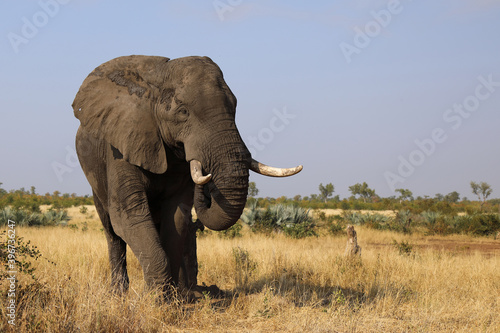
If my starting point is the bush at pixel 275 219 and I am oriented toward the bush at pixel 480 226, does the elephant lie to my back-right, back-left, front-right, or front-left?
back-right

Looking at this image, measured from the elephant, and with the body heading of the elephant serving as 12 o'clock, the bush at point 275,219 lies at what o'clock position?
The bush is roughly at 8 o'clock from the elephant.

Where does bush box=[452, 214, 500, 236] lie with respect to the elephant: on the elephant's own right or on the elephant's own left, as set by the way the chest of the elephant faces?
on the elephant's own left

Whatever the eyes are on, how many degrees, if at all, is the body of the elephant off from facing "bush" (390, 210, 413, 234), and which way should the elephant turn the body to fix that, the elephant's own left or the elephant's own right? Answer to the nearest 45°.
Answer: approximately 90° to the elephant's own left

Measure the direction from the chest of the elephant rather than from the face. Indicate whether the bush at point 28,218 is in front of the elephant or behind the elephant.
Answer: behind

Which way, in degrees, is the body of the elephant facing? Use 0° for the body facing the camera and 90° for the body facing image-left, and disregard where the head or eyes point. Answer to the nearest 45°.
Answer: approximately 315°
